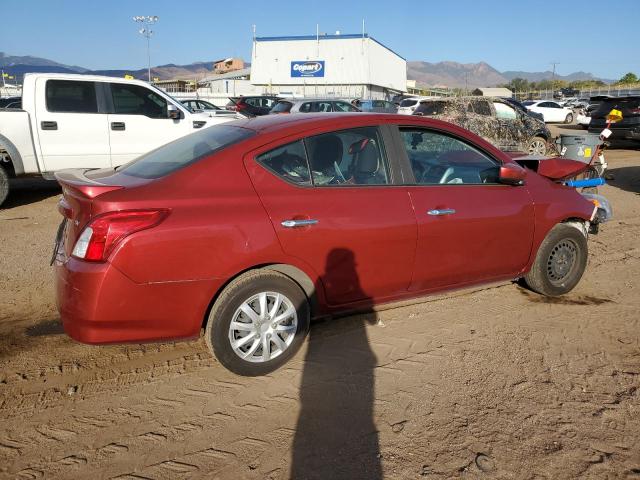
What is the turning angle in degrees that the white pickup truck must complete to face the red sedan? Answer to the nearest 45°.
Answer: approximately 90° to its right

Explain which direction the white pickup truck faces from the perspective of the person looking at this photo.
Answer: facing to the right of the viewer

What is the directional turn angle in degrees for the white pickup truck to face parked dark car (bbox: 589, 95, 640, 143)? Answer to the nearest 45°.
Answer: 0° — it already faces it

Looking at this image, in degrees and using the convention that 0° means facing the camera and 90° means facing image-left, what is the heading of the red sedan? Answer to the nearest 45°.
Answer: approximately 225°

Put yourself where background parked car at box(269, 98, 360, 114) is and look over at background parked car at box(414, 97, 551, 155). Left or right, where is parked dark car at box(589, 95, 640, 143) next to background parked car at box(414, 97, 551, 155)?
left

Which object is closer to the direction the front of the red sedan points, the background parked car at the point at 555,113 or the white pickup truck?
the background parked car

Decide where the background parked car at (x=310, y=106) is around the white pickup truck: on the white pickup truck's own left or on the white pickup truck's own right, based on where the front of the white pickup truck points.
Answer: on the white pickup truck's own left

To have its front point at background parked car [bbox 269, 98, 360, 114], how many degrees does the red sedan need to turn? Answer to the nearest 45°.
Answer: approximately 45° to its left
